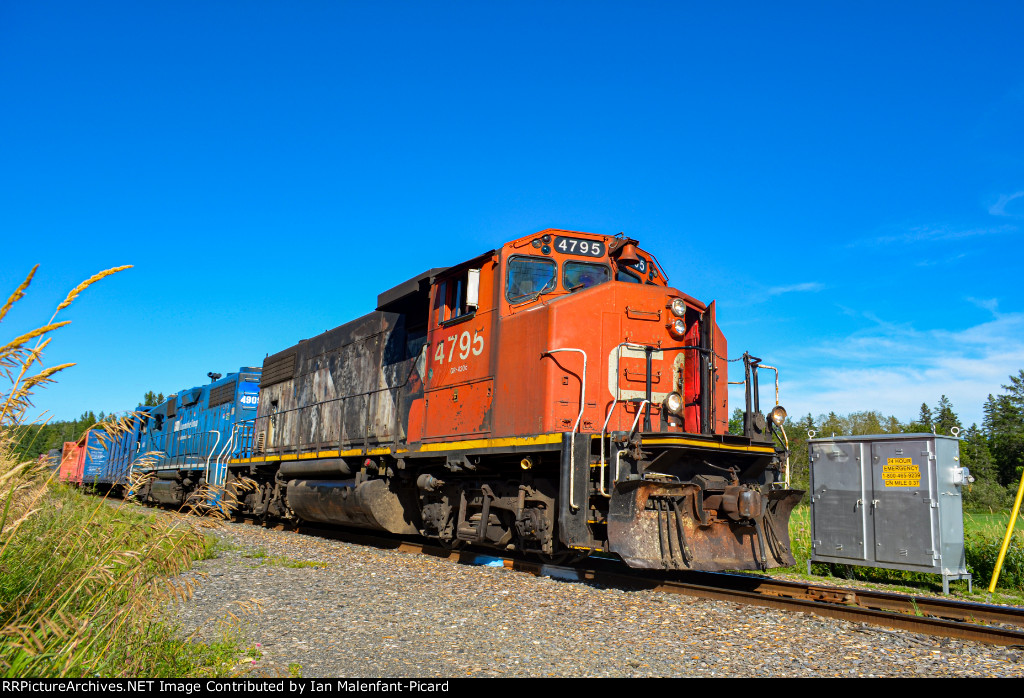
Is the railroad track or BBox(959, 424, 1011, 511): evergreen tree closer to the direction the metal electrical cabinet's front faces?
the railroad track

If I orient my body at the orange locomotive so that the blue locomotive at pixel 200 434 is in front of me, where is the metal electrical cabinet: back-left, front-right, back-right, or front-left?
back-right

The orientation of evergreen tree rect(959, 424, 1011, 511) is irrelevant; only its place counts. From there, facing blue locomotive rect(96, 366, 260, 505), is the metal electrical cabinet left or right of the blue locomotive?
left

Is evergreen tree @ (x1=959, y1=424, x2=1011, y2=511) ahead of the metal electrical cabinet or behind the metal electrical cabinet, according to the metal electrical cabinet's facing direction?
behind

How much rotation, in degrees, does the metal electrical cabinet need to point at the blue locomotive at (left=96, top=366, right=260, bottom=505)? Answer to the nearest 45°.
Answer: approximately 45° to its right

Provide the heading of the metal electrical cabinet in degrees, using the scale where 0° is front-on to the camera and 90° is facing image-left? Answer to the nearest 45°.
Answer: approximately 45°

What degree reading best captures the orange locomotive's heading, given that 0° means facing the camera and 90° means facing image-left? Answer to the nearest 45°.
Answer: approximately 315°
